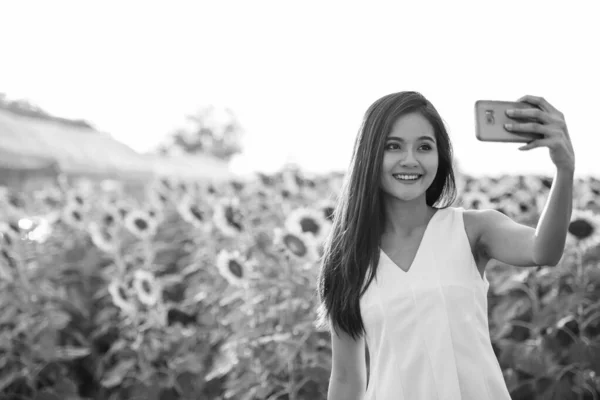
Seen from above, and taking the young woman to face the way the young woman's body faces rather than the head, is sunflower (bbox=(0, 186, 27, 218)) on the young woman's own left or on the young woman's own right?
on the young woman's own right

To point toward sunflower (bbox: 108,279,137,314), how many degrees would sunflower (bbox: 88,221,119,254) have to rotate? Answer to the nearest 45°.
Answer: approximately 45° to its right

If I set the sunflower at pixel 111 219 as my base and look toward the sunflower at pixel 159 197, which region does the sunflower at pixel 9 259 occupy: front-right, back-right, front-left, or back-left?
back-left

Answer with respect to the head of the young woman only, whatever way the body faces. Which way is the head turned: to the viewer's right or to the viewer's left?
to the viewer's right

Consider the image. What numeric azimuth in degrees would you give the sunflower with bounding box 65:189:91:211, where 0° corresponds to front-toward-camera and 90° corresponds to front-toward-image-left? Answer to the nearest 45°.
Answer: approximately 0°

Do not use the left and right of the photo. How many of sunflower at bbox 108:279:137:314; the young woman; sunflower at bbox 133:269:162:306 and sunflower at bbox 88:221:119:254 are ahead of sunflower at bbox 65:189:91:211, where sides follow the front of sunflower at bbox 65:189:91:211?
4

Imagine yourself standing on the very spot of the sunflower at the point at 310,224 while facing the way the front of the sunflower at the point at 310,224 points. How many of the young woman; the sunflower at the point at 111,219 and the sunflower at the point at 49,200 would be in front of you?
1

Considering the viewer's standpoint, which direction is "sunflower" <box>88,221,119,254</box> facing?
facing the viewer and to the right of the viewer

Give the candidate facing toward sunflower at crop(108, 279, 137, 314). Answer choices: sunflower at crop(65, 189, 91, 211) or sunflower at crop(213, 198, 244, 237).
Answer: sunflower at crop(65, 189, 91, 211)

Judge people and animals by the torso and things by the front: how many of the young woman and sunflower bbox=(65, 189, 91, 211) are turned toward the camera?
2

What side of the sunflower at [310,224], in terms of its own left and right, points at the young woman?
front

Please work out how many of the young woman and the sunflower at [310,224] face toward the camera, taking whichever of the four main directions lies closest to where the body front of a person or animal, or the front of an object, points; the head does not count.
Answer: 2
